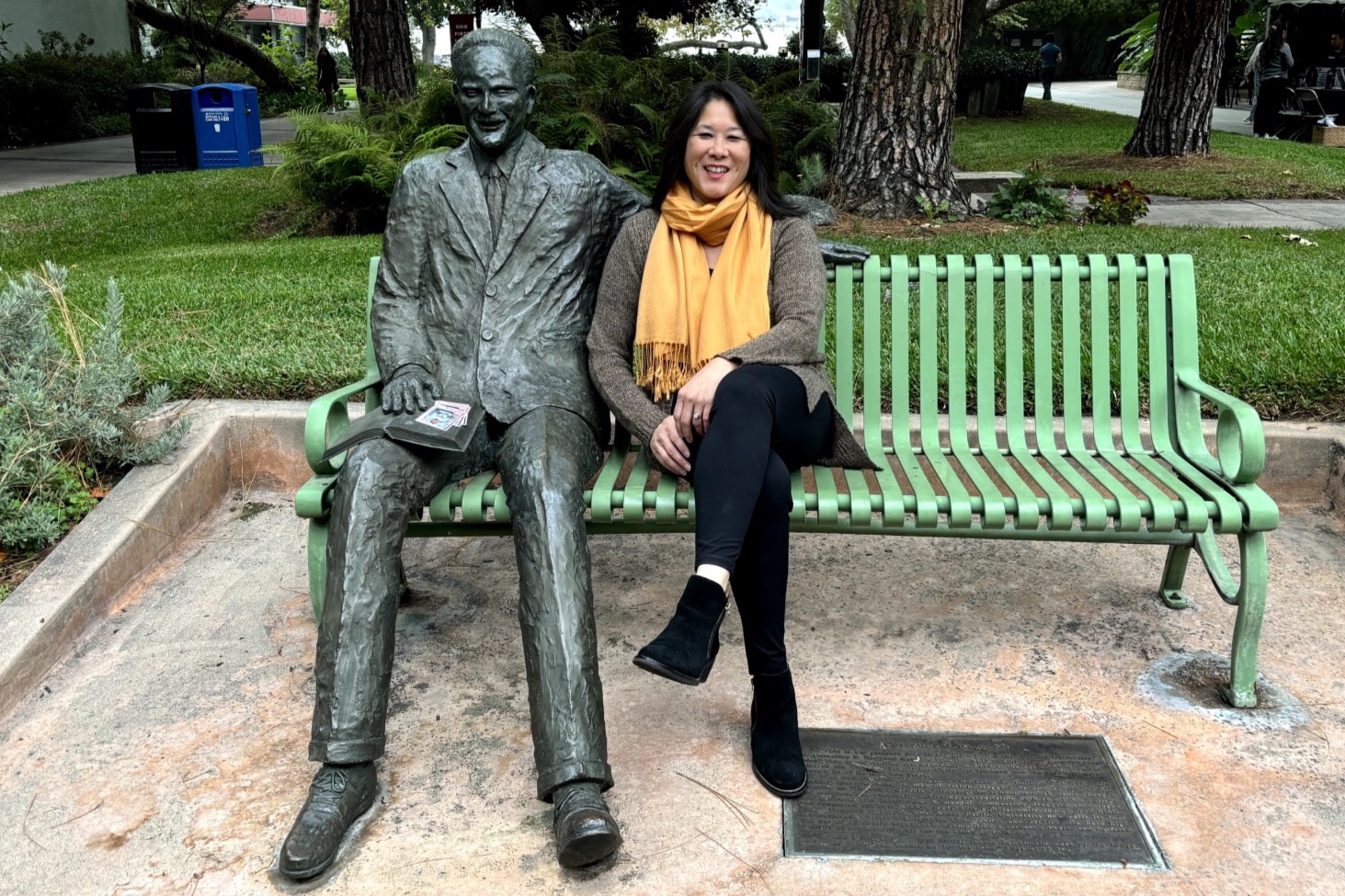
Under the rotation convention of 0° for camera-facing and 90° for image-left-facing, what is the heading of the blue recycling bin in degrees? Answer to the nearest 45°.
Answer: approximately 0°

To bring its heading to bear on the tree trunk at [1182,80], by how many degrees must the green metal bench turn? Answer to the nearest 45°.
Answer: approximately 180°

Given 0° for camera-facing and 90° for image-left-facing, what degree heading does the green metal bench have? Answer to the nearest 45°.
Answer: approximately 0°

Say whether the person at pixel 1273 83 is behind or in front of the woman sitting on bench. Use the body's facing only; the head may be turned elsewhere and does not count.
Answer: behind

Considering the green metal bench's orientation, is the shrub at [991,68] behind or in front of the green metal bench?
behind

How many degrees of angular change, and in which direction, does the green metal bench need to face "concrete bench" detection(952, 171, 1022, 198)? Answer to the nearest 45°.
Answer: approximately 180°

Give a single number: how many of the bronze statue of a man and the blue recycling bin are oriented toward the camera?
2

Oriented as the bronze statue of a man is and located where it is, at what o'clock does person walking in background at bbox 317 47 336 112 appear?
The person walking in background is roughly at 6 o'clock from the bronze statue of a man.

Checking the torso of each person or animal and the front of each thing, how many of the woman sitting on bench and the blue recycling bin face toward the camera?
2
